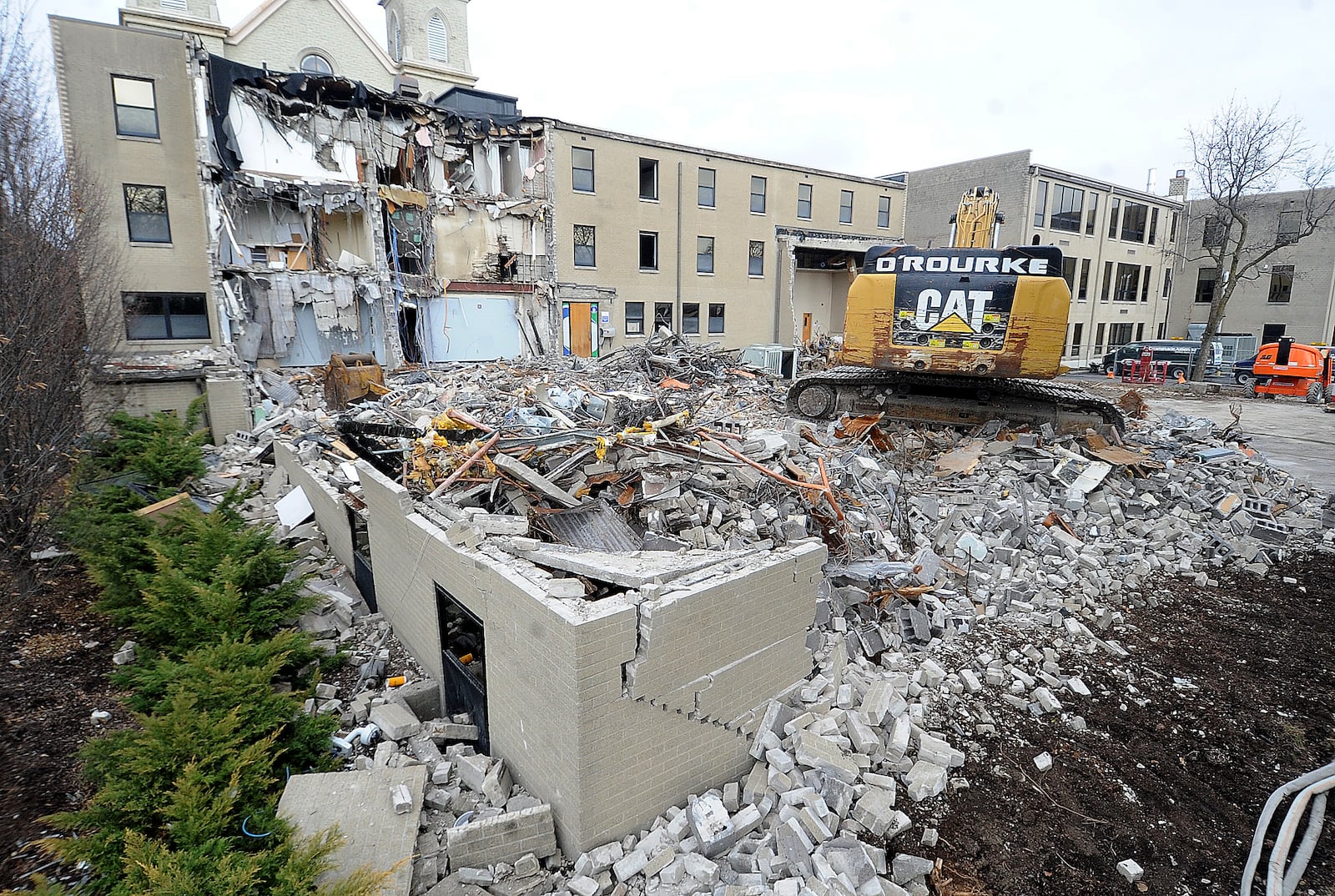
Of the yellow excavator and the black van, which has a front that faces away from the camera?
the yellow excavator

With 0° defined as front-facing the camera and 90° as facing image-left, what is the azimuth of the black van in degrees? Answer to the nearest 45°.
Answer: approximately 90°

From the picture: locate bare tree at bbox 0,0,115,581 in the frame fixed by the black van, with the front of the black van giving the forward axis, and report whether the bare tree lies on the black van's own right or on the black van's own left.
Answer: on the black van's own left

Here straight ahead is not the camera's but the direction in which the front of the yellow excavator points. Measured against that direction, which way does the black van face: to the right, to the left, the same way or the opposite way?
to the left

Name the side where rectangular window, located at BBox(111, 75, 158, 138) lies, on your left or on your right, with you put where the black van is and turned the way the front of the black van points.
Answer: on your left

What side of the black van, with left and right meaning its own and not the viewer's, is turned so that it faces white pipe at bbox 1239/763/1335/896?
left

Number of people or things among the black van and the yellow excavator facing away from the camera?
1

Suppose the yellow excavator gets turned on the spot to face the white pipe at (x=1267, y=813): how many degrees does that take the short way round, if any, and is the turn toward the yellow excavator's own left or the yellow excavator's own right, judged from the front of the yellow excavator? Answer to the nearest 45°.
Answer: approximately 180°

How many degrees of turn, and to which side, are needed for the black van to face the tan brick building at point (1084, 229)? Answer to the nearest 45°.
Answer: approximately 45° to its right

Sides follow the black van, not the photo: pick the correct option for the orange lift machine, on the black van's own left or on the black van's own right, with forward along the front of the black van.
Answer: on the black van's own left

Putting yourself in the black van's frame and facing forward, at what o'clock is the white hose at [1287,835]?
The white hose is roughly at 9 o'clock from the black van.

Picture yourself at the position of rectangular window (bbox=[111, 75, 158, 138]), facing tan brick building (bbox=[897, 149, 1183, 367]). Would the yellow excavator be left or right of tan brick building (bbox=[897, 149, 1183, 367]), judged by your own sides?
right

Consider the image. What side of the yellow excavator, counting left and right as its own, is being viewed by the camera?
back
